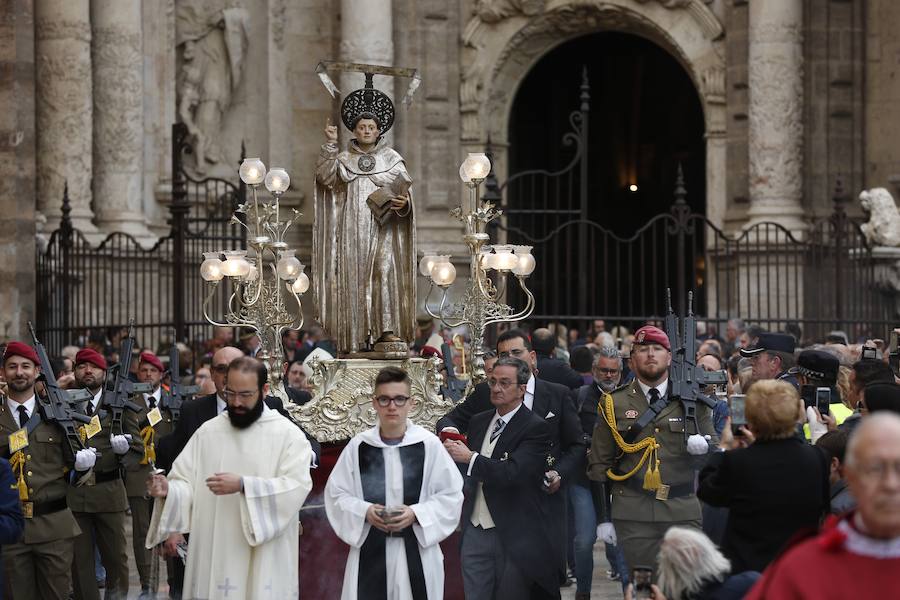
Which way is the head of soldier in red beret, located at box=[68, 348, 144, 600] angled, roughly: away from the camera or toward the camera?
toward the camera

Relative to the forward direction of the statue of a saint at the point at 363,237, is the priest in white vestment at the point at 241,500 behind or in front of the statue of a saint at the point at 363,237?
in front

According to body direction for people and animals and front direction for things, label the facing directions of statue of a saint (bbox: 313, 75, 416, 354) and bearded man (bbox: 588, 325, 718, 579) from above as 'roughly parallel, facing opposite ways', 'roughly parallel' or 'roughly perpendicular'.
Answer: roughly parallel

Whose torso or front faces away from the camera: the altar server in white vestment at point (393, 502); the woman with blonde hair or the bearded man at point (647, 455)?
the woman with blonde hair

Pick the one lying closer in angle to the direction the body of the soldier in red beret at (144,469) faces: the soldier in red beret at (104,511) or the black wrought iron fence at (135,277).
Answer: the soldier in red beret

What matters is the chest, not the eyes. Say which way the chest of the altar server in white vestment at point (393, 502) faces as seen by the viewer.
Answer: toward the camera

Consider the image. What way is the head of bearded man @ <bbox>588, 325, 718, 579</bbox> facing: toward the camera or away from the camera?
toward the camera

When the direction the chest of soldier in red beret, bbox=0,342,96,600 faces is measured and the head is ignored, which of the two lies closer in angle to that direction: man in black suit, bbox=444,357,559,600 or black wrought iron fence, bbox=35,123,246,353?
the man in black suit

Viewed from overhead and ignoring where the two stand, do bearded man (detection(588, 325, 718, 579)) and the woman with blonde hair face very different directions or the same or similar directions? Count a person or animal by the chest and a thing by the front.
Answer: very different directions

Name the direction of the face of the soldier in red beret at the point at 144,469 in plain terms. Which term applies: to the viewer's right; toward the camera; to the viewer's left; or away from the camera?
toward the camera

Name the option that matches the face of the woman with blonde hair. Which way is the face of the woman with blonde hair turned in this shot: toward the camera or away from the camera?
away from the camera

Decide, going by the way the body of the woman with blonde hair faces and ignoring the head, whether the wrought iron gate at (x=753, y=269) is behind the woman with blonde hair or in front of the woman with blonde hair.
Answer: in front

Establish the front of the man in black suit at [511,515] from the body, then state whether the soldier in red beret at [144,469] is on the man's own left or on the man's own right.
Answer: on the man's own right

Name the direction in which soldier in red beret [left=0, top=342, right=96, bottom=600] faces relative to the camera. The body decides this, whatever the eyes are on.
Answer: toward the camera

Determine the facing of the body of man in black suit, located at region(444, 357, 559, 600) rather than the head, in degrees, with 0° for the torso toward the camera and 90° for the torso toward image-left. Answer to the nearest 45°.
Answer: approximately 45°

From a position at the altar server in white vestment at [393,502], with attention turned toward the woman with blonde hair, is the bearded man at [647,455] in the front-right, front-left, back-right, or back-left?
front-left
